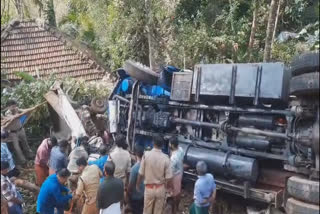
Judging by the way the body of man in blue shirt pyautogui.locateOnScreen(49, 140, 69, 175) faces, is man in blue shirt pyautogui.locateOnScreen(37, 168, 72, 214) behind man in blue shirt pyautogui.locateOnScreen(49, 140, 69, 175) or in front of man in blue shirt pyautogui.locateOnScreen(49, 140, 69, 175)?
behind

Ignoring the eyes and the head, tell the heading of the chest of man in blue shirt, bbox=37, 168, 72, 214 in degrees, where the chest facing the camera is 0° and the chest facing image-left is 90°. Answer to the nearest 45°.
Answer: approximately 270°

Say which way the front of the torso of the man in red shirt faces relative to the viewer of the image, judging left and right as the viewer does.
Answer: facing to the right of the viewer

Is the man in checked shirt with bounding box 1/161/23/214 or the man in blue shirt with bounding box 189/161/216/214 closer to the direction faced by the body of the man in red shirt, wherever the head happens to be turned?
the man in blue shirt

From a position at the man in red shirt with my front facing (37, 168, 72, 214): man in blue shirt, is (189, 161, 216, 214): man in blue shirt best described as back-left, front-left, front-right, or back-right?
front-left
